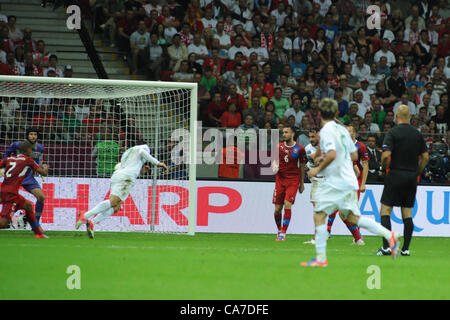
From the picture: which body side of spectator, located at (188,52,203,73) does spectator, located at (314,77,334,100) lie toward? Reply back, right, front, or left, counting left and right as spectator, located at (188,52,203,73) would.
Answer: left

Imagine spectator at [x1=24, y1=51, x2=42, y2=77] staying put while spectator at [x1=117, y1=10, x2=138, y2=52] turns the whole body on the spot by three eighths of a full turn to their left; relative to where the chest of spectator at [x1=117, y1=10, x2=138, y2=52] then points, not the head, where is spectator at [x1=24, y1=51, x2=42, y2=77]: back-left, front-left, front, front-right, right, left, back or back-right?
back-left

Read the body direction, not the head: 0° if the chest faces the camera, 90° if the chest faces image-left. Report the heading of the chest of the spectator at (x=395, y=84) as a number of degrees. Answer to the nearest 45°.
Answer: approximately 0°

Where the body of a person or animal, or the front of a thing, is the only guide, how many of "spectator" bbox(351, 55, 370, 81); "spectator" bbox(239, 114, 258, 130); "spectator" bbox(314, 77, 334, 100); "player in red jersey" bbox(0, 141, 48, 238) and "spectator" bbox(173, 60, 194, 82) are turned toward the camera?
4

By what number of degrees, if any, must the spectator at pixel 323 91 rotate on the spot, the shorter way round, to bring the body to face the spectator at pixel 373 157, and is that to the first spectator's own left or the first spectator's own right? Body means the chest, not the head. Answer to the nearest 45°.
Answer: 0° — they already face them

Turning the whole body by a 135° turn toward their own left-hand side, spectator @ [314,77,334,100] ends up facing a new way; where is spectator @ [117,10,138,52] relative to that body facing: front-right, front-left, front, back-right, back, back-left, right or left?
back-left

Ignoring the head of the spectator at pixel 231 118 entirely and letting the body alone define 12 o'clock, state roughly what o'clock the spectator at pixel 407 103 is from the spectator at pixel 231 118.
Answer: the spectator at pixel 407 103 is roughly at 8 o'clock from the spectator at pixel 231 118.

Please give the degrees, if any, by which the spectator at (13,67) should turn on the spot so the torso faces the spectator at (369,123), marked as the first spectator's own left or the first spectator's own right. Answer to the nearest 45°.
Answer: approximately 90° to the first spectator's own left

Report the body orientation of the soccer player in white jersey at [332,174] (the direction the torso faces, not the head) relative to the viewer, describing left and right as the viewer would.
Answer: facing away from the viewer and to the left of the viewer

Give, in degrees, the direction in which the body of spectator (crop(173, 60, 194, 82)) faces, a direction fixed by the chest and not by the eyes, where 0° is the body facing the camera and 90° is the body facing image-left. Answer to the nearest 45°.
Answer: approximately 0°

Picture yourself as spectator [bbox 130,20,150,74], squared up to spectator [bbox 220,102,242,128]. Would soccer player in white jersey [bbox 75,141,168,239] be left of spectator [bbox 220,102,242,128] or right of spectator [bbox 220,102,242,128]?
right

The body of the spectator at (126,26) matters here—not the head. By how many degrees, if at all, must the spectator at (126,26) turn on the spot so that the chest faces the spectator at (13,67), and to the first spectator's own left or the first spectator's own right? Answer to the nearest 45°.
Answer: approximately 90° to the first spectator's own right
